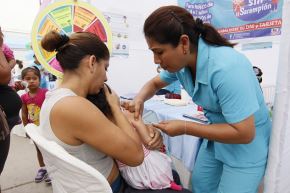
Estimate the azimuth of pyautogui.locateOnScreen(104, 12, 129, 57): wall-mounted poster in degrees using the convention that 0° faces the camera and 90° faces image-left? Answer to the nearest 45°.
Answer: approximately 0°

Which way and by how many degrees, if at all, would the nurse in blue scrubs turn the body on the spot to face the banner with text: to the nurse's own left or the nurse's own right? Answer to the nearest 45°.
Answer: approximately 135° to the nurse's own right

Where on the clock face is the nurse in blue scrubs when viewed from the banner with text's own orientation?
The nurse in blue scrubs is roughly at 12 o'clock from the banner with text.

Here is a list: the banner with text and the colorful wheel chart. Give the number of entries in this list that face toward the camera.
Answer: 2

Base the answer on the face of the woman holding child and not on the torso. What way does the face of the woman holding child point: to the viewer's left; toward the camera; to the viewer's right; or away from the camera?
to the viewer's right

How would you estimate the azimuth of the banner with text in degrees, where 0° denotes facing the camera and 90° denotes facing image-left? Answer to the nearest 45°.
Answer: approximately 0°

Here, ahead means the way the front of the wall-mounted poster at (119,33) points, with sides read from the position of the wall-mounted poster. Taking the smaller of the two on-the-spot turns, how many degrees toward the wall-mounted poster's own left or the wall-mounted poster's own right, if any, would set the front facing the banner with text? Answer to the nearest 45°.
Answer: approximately 45° to the wall-mounted poster's own left

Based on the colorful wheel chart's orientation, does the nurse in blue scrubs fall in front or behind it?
in front

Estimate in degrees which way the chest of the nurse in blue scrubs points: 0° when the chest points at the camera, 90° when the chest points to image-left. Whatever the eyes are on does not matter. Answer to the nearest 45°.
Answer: approximately 45°
